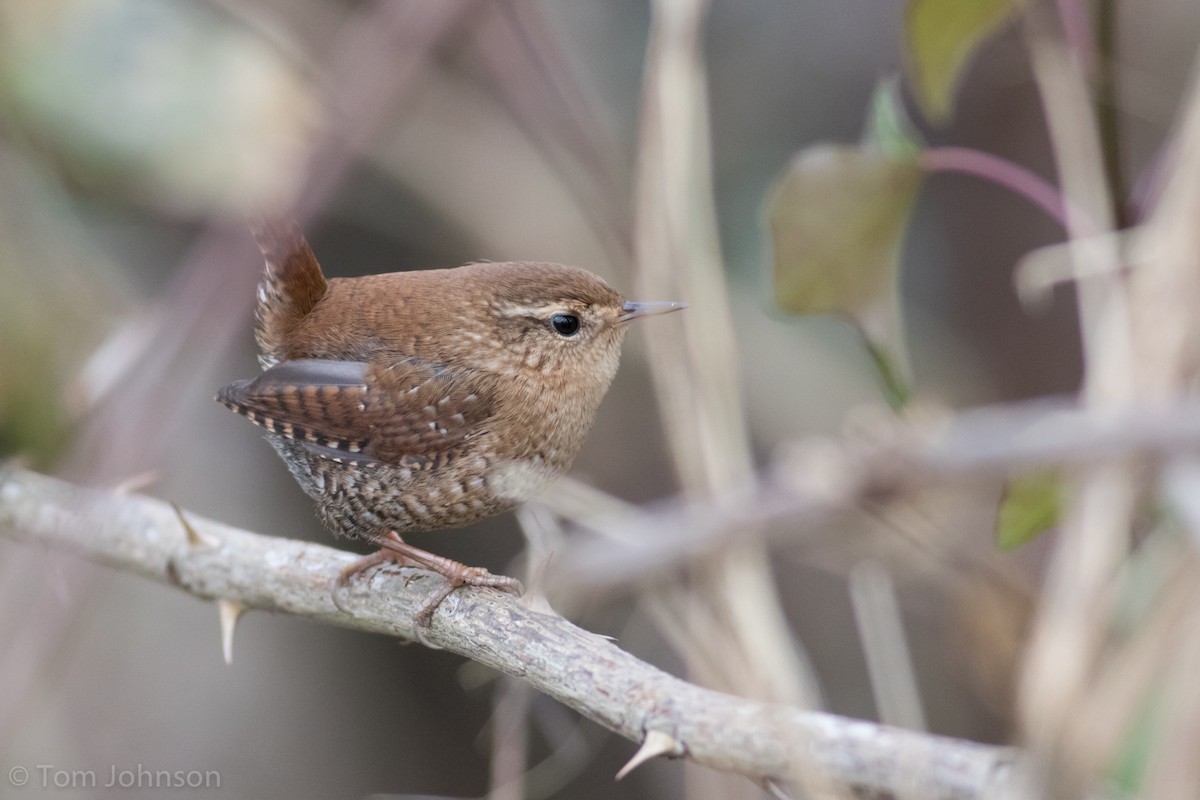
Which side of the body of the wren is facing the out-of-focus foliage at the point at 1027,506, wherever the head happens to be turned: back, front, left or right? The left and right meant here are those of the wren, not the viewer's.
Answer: front

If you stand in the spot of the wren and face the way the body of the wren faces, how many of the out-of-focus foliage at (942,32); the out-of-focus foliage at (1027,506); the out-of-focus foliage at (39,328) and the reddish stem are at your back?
1

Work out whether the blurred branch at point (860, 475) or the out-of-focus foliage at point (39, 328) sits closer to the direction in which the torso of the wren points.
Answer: the blurred branch

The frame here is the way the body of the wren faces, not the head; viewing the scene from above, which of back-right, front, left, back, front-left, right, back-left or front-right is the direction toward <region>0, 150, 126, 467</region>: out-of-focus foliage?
back

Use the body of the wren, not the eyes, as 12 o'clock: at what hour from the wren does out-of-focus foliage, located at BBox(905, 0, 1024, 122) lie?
The out-of-focus foliage is roughly at 11 o'clock from the wren.

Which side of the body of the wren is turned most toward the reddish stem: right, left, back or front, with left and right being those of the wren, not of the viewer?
front

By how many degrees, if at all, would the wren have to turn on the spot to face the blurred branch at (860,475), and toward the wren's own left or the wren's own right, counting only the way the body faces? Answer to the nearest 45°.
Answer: approximately 45° to the wren's own right

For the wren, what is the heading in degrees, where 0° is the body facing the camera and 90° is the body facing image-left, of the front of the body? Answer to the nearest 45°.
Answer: approximately 270°
